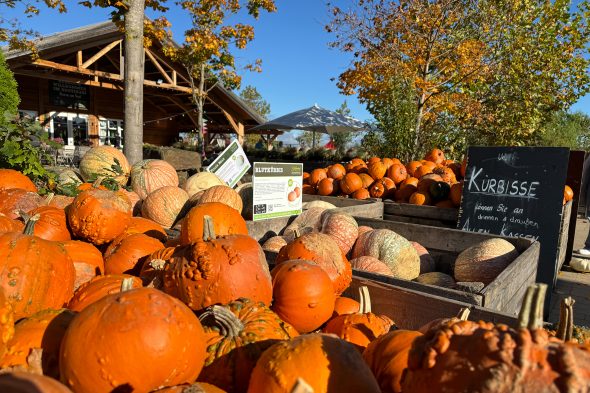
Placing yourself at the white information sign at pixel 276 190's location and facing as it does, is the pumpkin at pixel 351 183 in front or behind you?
behind

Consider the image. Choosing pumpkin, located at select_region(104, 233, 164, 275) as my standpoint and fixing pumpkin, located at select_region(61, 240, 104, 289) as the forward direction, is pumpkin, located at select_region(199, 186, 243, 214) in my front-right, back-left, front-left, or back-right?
back-right

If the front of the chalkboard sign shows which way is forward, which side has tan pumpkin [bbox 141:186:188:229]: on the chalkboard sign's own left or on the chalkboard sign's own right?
on the chalkboard sign's own right

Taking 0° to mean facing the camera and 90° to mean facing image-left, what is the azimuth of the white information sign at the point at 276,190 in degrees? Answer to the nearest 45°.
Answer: approximately 0°

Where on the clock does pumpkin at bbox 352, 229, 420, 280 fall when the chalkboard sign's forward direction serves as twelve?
The pumpkin is roughly at 1 o'clock from the chalkboard sign.

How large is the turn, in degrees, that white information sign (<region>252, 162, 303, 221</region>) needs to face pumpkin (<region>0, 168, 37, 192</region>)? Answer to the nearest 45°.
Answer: approximately 90° to its right

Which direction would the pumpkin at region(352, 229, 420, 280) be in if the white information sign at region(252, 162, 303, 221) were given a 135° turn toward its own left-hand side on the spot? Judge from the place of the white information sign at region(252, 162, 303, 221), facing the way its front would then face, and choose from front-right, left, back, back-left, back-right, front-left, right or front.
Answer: right

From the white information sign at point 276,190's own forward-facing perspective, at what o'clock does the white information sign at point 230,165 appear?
the white information sign at point 230,165 is roughly at 5 o'clock from the white information sign at point 276,190.

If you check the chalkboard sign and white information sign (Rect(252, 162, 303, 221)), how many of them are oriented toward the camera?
2

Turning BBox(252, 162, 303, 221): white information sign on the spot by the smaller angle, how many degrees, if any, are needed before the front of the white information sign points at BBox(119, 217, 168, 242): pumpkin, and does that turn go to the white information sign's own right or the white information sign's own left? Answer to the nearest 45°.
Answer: approximately 45° to the white information sign's own right

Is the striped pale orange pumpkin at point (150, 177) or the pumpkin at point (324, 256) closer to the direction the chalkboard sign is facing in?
the pumpkin

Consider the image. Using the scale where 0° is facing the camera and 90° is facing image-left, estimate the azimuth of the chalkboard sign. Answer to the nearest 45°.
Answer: approximately 0°

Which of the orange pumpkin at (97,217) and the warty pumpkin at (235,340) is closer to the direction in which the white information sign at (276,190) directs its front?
the warty pumpkin

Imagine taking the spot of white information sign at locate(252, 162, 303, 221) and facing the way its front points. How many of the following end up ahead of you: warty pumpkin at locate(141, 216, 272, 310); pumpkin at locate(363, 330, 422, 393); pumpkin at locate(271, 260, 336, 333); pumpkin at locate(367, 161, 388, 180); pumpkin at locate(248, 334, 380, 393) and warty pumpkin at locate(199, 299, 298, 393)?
5
